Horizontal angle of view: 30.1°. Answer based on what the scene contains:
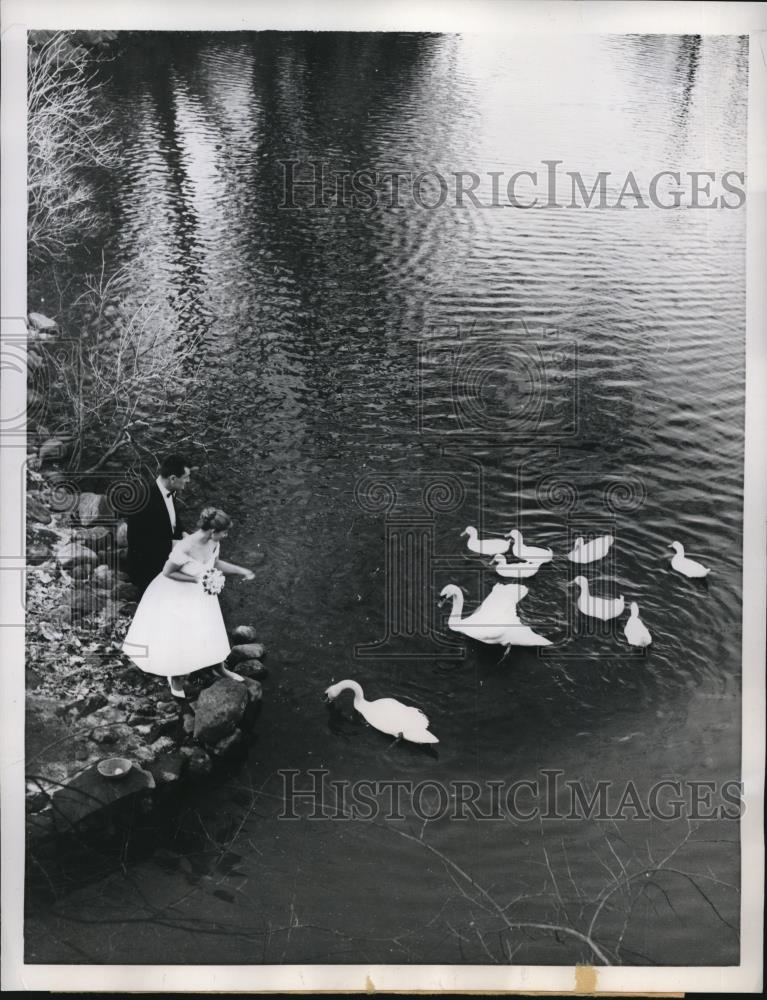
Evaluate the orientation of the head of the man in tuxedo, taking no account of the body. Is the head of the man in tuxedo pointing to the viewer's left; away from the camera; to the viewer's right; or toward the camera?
to the viewer's right

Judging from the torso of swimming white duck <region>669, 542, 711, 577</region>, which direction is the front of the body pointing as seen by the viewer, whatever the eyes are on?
to the viewer's left

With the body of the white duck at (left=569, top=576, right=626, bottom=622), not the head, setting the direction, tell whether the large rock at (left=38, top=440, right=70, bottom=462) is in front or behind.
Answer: in front

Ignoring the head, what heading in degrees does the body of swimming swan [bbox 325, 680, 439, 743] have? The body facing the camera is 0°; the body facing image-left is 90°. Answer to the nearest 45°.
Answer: approximately 90°

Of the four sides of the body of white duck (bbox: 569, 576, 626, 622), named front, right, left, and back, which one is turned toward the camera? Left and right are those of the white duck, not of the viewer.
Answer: left

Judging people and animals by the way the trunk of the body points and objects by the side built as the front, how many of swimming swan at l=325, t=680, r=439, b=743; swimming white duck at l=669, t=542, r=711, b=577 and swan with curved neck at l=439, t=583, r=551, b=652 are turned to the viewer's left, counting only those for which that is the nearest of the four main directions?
3

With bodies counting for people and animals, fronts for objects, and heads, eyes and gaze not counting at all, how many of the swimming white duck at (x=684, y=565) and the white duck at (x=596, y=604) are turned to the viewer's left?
2

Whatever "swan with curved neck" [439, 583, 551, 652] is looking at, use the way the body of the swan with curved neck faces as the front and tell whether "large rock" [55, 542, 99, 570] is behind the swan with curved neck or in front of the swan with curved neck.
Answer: in front

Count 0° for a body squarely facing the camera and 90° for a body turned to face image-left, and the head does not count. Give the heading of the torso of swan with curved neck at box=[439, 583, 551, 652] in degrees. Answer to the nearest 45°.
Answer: approximately 90°
